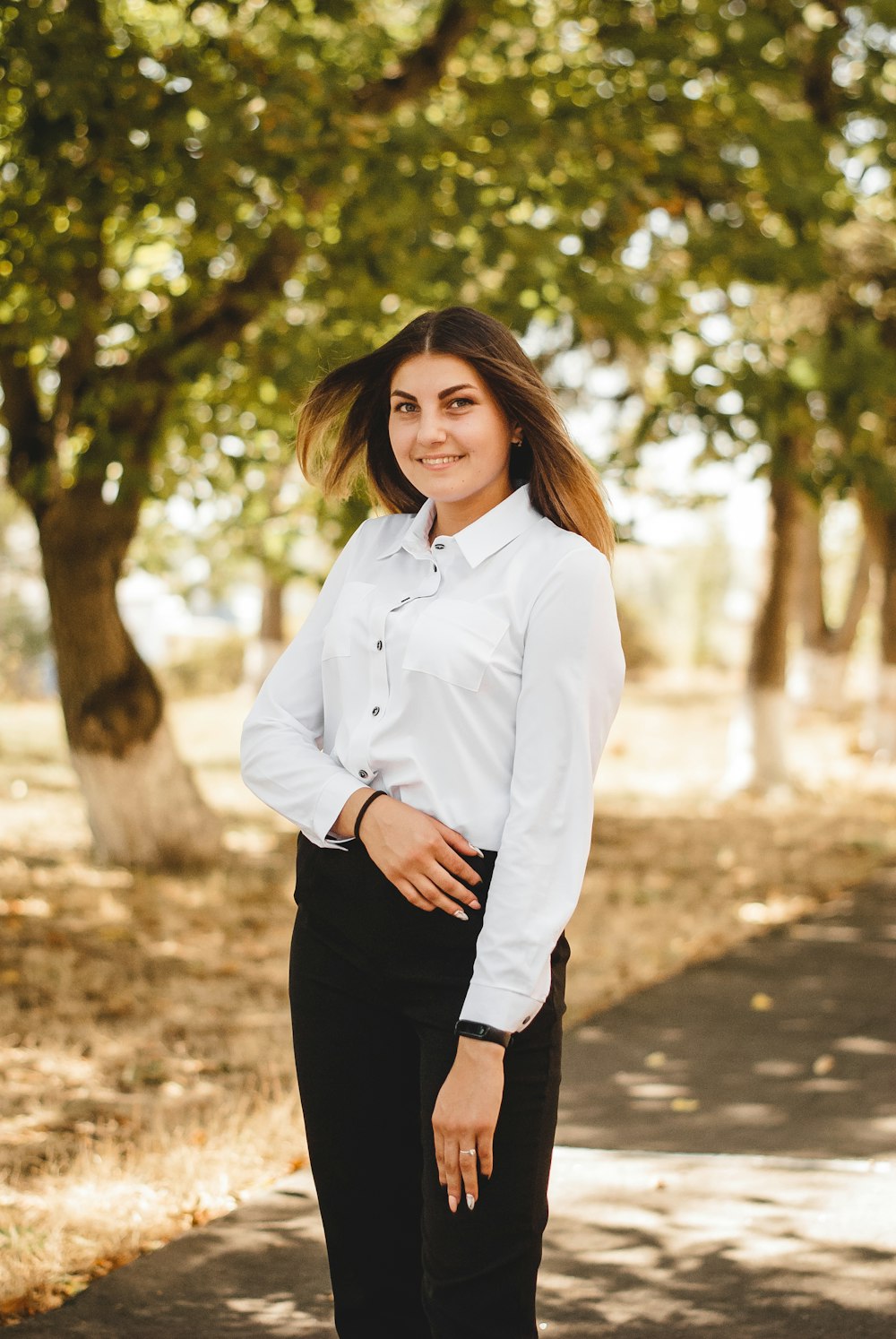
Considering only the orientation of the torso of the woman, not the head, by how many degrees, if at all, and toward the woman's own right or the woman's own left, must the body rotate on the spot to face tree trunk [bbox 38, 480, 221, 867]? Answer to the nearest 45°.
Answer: approximately 135° to the woman's own right

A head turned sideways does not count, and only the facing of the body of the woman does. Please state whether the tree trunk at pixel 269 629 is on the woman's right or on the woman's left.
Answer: on the woman's right

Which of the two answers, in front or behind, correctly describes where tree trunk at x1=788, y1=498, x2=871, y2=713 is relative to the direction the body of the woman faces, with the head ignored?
behind

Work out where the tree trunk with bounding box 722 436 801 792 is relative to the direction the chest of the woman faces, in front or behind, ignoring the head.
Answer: behind

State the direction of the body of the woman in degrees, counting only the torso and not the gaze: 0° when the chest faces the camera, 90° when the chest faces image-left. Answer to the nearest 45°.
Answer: approximately 45°
